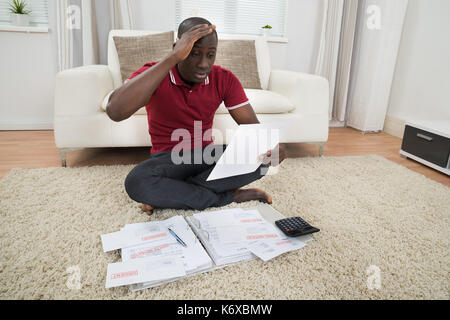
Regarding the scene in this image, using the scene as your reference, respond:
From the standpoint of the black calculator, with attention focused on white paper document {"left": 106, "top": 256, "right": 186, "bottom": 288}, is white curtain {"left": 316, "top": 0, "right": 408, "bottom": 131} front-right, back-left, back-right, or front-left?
back-right

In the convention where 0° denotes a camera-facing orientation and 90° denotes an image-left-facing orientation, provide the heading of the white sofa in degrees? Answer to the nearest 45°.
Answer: approximately 0°

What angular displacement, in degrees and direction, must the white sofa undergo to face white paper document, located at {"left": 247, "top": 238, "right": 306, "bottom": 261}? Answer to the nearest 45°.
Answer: approximately 45° to its left

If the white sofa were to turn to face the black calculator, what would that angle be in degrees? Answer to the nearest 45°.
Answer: approximately 45° to its left

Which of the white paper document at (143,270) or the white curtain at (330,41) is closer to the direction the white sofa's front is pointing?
the white paper document

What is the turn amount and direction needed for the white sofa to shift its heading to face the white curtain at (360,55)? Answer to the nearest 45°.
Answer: approximately 135° to its left

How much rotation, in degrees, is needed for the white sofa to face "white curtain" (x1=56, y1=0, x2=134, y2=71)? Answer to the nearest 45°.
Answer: approximately 135° to its right

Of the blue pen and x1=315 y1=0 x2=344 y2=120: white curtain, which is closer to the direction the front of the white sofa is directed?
the blue pen
